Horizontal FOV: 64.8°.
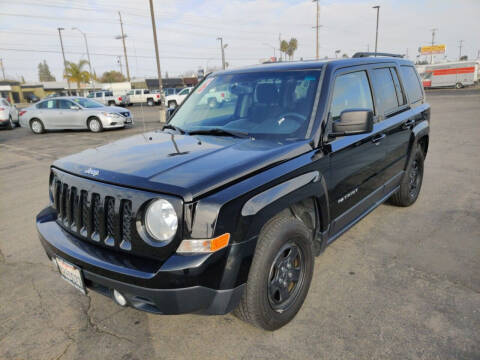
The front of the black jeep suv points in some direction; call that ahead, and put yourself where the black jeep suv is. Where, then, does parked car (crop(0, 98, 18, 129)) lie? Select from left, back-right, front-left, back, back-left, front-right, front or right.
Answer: right

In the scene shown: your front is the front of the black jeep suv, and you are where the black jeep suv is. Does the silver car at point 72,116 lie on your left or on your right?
on your right

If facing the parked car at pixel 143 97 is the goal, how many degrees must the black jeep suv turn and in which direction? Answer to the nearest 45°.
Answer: approximately 135° to its right

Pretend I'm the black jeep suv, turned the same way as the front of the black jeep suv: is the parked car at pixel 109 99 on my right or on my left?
on my right

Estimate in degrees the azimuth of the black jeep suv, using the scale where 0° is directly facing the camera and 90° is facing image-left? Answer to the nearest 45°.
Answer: approximately 45°

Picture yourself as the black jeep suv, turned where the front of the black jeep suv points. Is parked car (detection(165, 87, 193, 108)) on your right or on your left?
on your right

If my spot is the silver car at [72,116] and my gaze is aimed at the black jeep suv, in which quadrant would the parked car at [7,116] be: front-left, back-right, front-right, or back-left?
back-right
